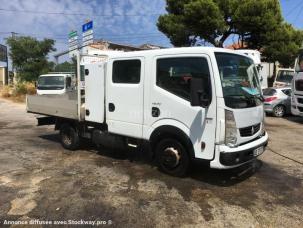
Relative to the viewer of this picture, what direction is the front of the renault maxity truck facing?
facing the viewer and to the right of the viewer

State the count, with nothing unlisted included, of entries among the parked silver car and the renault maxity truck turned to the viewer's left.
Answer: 0

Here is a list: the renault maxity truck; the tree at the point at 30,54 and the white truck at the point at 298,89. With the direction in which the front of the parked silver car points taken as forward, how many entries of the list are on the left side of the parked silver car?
1

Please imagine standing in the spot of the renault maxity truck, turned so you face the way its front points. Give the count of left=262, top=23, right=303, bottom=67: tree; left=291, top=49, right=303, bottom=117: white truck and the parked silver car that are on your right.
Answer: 0

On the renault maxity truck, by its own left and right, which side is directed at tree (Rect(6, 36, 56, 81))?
back

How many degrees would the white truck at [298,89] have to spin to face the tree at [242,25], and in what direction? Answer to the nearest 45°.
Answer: approximately 135° to its right

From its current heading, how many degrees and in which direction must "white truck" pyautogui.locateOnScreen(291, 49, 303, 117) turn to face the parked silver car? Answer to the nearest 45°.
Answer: approximately 135° to its right

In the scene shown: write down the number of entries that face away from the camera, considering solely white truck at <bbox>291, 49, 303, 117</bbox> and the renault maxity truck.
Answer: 0

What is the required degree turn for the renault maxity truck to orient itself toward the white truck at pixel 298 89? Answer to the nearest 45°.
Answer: approximately 90° to its left

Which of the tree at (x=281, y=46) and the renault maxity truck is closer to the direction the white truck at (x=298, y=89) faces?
the renault maxity truck

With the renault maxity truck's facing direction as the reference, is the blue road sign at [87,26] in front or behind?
behind

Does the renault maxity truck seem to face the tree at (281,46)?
no

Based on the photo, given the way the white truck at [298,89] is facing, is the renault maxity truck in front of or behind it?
in front

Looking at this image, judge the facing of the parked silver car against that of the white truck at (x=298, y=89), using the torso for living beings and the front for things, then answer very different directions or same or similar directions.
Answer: very different directions

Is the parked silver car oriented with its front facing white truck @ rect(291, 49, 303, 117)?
no

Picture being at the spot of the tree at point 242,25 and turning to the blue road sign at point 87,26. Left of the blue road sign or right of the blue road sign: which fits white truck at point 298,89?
left

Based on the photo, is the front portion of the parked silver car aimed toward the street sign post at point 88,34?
no
